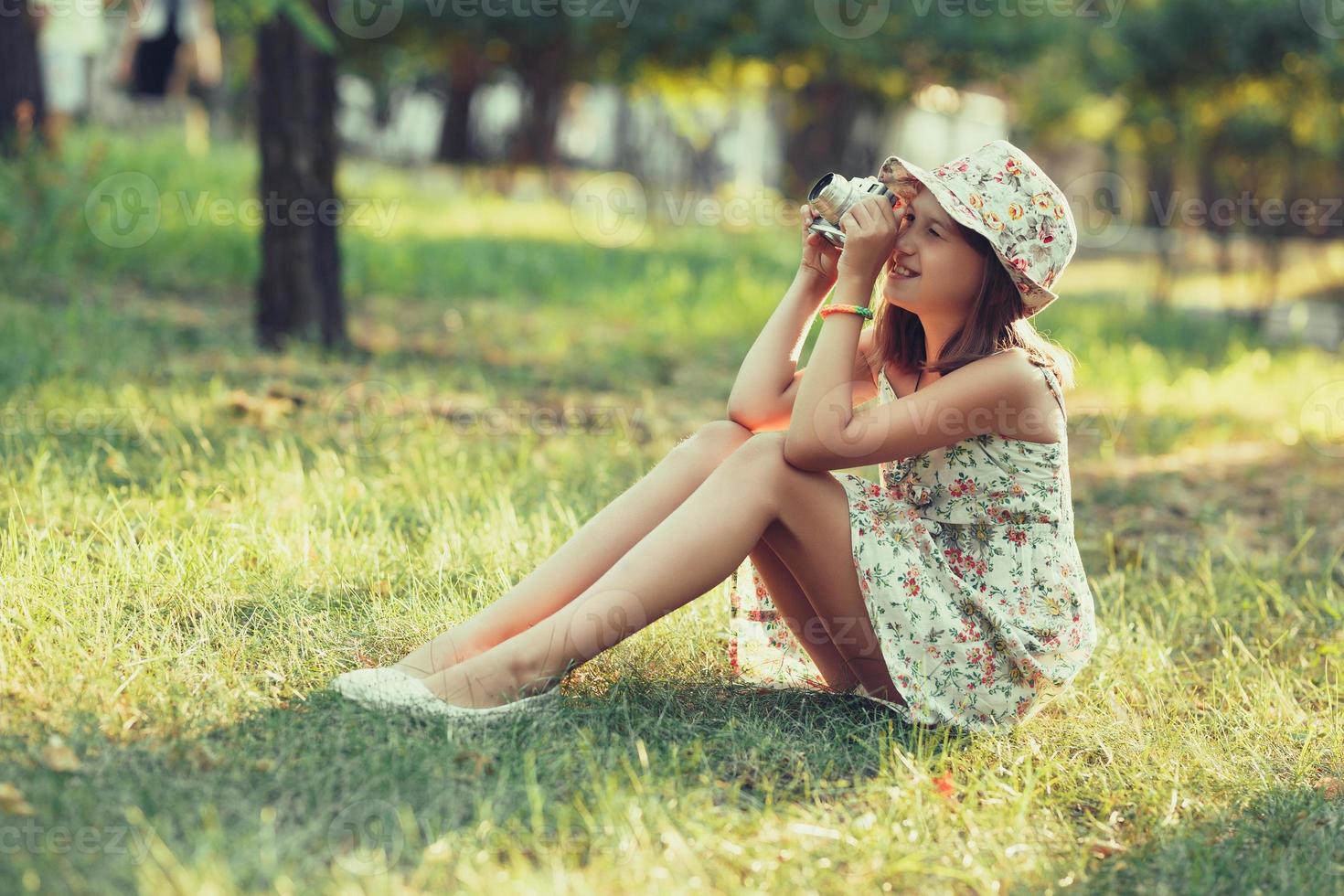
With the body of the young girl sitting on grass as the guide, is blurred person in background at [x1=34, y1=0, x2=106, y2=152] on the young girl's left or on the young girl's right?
on the young girl's right

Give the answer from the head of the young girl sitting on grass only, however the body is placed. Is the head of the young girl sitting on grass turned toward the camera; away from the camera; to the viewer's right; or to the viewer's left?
to the viewer's left

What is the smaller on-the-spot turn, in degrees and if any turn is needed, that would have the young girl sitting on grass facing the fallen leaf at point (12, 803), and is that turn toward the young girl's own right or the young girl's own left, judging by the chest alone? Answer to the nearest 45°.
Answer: approximately 45° to the young girl's own left

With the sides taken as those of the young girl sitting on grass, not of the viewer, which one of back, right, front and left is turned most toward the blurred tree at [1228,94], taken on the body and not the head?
right

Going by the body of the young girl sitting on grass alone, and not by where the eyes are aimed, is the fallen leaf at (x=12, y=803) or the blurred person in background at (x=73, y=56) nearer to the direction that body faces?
the fallen leaf

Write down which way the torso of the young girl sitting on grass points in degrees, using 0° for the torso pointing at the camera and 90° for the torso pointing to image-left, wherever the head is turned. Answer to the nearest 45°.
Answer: approximately 90°

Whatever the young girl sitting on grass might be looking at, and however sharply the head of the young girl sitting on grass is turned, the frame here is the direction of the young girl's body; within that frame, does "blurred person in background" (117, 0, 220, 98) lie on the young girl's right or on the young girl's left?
on the young girl's right

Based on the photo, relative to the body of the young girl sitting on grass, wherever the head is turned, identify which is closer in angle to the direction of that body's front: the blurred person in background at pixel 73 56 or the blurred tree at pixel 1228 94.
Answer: the blurred person in background

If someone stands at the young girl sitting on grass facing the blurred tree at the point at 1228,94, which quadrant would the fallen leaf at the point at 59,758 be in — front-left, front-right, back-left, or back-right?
back-left
